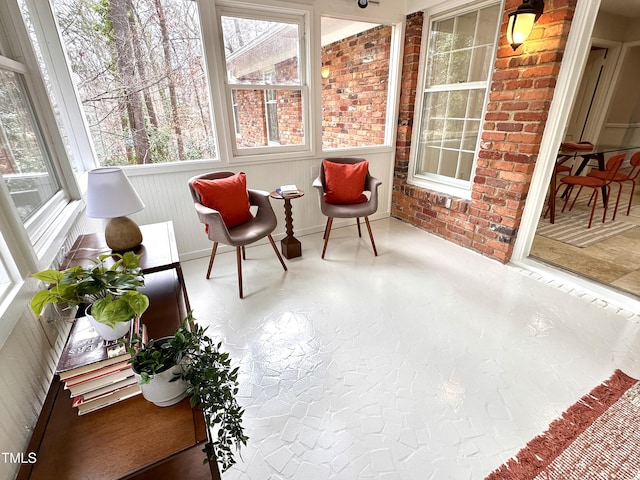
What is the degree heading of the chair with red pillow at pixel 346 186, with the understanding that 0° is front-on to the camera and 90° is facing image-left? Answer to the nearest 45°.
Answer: approximately 0°

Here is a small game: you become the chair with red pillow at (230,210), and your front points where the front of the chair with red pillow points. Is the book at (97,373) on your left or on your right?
on your right

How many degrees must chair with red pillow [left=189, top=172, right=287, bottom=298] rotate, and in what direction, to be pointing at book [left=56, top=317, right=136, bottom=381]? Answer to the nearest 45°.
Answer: approximately 45° to its right

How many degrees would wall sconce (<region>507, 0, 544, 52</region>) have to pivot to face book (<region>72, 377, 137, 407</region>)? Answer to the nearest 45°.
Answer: approximately 45° to its left

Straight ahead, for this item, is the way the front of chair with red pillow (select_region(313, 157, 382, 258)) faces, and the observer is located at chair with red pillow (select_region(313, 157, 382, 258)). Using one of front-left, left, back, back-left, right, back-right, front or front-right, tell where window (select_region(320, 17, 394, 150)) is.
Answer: back

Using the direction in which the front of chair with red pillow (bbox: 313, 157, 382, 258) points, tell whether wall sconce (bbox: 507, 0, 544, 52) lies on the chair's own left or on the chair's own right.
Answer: on the chair's own left

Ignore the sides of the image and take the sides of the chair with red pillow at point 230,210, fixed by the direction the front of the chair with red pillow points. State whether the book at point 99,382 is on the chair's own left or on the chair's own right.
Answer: on the chair's own right

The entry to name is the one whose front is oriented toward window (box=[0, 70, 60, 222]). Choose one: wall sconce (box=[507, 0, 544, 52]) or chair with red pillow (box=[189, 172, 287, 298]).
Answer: the wall sconce

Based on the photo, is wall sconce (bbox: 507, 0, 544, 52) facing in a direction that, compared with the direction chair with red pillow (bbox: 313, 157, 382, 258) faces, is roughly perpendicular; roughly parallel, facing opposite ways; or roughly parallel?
roughly perpendicular

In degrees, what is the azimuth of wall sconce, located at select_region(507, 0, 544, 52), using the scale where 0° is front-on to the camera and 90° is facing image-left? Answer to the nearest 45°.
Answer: approximately 45°
